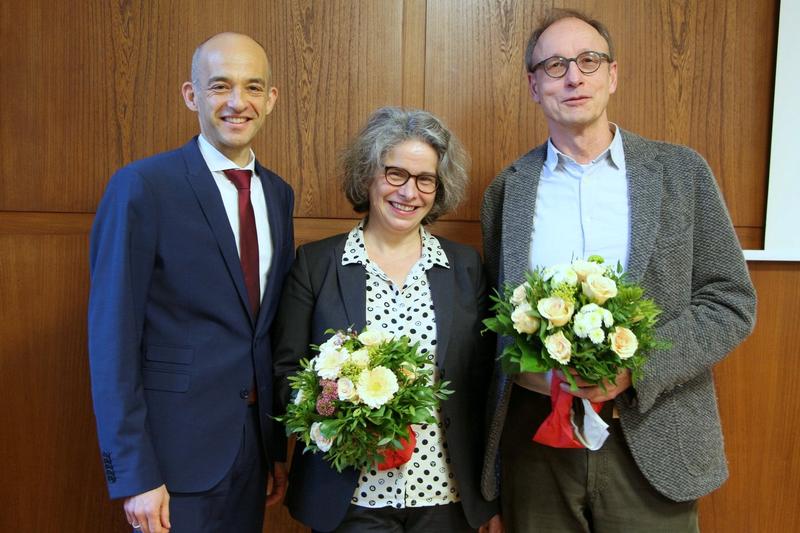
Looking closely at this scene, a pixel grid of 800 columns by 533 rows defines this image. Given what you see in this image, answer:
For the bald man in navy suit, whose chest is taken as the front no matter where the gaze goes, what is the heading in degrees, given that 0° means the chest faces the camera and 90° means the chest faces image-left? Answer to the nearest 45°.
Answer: approximately 315°

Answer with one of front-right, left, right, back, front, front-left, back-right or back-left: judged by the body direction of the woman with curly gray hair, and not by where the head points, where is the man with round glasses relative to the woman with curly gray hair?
left

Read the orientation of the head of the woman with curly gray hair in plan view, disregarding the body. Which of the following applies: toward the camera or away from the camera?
toward the camera

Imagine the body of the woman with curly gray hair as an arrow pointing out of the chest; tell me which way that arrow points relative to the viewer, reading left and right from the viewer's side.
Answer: facing the viewer

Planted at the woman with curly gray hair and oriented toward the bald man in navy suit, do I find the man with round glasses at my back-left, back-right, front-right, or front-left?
back-left

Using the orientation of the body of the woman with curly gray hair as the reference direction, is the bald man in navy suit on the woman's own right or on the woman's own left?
on the woman's own right

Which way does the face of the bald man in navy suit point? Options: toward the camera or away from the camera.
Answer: toward the camera

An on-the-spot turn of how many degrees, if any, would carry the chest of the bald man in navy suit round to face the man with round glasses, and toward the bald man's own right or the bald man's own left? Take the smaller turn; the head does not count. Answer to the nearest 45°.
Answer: approximately 45° to the bald man's own left

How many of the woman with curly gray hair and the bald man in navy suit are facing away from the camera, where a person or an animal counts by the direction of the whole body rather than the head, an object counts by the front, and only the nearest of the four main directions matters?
0
